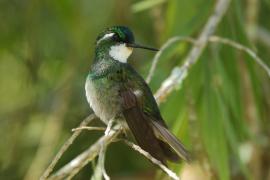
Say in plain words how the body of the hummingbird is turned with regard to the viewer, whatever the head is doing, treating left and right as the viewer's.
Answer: facing to the left of the viewer
